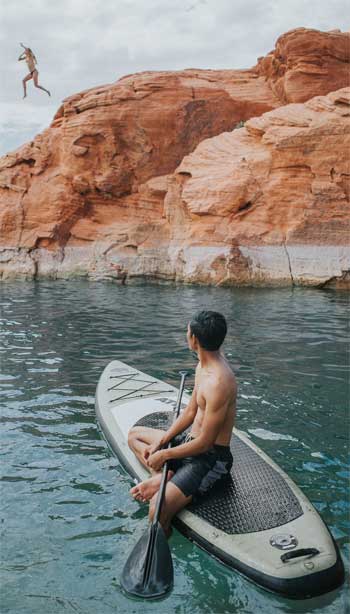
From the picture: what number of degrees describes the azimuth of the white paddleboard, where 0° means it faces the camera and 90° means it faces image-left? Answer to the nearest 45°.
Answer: approximately 135°

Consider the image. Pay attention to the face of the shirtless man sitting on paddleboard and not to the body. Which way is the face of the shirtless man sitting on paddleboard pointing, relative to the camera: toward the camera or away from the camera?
away from the camera

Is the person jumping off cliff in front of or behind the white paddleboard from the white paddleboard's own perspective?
in front

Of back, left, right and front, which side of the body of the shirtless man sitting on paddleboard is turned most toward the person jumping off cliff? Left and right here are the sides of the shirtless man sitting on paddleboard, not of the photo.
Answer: right

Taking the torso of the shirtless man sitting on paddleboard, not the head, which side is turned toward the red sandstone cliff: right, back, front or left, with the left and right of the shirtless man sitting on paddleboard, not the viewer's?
right

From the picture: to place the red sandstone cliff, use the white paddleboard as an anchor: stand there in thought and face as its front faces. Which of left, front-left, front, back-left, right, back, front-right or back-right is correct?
front-right

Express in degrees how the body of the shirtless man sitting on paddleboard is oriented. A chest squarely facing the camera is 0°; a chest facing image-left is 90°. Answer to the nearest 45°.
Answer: approximately 90°
